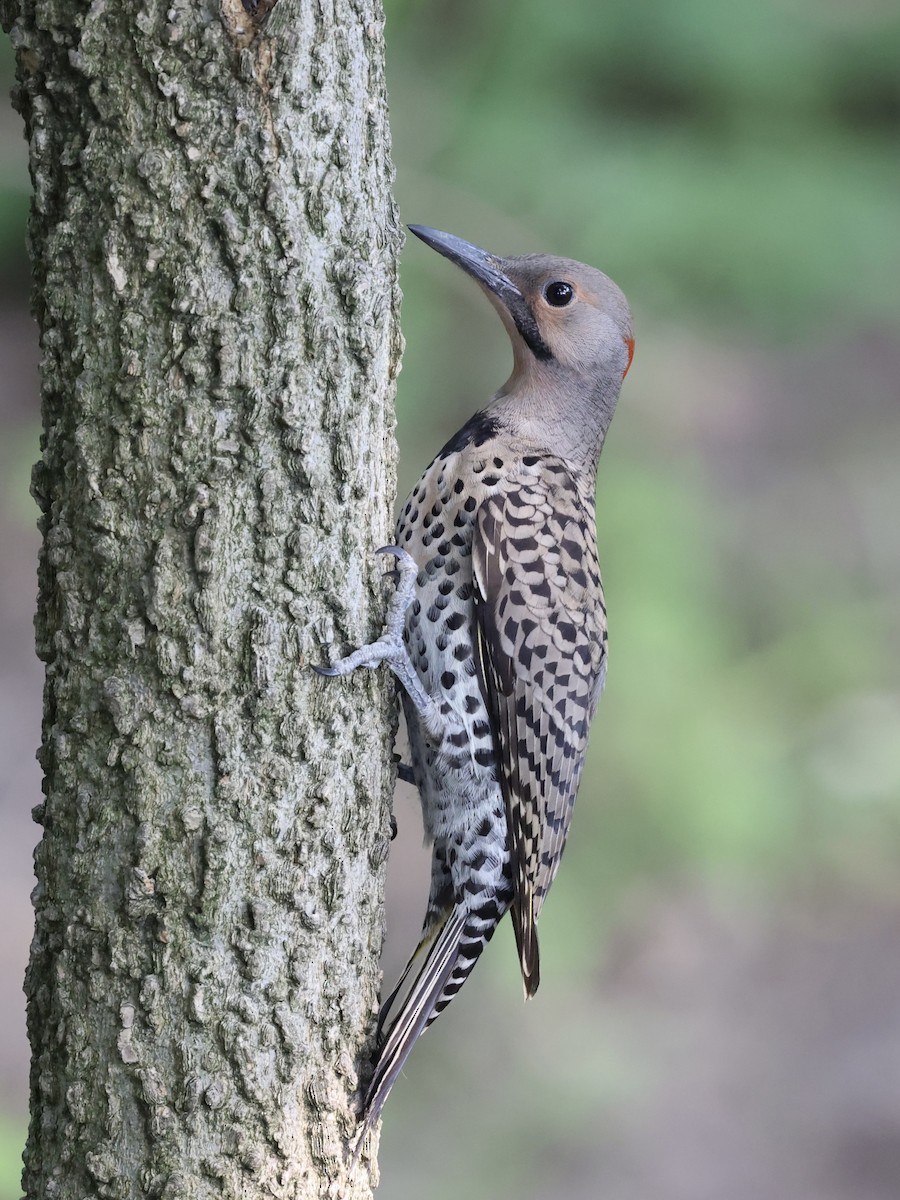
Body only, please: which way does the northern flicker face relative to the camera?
to the viewer's left
